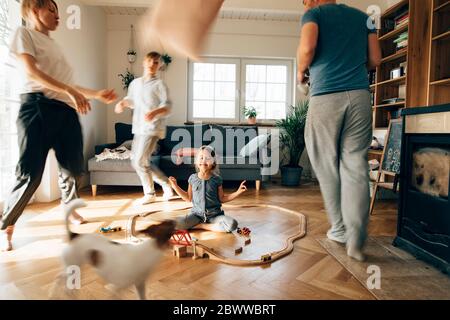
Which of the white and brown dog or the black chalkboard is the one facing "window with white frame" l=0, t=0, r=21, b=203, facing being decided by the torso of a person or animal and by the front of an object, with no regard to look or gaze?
the black chalkboard

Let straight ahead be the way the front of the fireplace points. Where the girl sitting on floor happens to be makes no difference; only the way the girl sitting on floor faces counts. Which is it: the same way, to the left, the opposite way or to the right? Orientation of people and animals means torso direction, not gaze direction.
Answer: to the left

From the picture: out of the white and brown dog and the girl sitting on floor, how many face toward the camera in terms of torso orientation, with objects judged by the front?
1

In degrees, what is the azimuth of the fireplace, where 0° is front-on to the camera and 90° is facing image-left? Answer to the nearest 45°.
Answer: approximately 45°

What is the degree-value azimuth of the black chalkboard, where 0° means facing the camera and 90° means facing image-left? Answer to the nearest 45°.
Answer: approximately 45°

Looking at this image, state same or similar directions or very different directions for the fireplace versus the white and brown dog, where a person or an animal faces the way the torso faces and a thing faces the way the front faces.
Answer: very different directions

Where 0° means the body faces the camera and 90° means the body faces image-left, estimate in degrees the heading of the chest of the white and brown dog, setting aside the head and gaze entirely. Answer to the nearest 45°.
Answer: approximately 270°

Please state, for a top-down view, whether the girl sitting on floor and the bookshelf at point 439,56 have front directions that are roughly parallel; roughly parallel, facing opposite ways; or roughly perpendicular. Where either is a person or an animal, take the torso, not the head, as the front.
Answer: roughly perpendicular

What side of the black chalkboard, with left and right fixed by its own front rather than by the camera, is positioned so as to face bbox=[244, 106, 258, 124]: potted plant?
right

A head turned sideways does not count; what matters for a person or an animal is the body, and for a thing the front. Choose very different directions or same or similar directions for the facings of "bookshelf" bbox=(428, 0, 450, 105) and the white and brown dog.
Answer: very different directions
